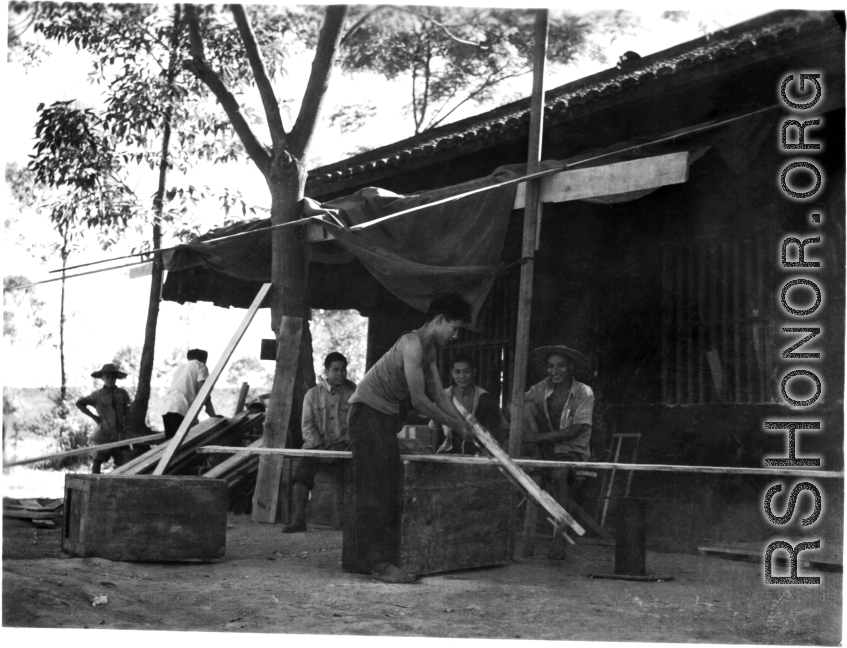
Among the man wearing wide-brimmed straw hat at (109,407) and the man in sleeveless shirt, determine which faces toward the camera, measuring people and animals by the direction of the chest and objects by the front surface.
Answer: the man wearing wide-brimmed straw hat

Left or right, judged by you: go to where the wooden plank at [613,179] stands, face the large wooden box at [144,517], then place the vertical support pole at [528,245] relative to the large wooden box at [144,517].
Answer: right

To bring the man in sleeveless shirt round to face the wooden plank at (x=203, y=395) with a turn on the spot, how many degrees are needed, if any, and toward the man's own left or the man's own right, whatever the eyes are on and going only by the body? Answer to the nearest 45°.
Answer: approximately 135° to the man's own left

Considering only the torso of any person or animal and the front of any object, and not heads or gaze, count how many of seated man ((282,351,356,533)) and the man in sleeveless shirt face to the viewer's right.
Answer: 1

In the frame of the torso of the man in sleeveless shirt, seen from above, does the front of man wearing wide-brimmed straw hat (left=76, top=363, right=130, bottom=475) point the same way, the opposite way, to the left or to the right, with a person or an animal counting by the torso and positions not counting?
to the right

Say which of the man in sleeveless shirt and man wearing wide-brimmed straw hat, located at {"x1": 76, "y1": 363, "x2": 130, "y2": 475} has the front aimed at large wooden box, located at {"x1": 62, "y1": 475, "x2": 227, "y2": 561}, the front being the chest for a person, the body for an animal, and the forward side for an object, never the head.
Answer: the man wearing wide-brimmed straw hat

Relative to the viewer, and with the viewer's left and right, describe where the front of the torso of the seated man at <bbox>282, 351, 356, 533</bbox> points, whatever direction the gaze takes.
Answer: facing the viewer

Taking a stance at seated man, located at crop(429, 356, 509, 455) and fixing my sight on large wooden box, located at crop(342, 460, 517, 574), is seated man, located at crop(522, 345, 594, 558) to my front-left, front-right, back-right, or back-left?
front-left

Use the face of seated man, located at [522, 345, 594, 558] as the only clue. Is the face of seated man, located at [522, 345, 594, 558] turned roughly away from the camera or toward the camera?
toward the camera

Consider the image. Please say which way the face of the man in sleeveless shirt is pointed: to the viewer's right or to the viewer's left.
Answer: to the viewer's right

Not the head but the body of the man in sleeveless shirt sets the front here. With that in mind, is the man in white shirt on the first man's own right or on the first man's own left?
on the first man's own left

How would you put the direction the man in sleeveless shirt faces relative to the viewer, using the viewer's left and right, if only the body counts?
facing to the right of the viewer
